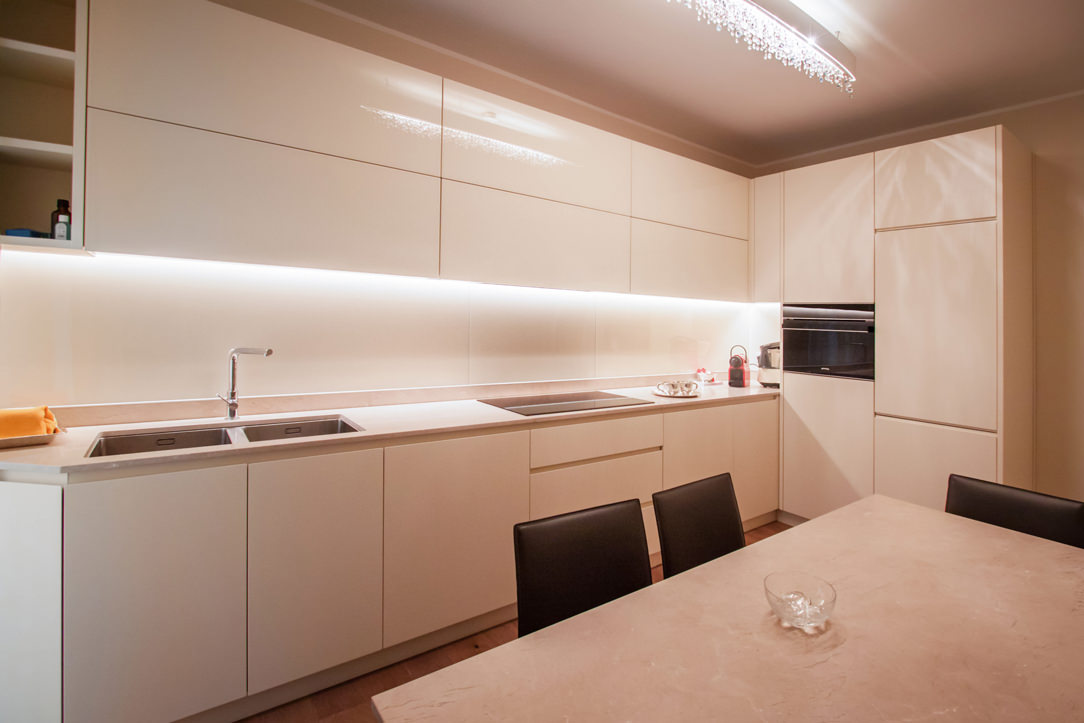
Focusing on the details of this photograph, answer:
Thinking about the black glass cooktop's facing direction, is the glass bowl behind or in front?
in front

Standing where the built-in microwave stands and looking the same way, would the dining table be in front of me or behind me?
in front

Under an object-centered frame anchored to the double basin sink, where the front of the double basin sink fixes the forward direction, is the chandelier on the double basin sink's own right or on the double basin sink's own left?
on the double basin sink's own left

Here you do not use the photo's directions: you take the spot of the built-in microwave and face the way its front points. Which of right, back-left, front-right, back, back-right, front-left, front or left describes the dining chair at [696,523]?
front-left

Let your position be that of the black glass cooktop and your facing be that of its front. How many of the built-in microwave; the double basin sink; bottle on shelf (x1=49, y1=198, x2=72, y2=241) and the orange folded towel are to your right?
3

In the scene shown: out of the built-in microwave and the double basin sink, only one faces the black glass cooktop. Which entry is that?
the built-in microwave

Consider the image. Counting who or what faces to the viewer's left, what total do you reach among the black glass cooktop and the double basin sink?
0

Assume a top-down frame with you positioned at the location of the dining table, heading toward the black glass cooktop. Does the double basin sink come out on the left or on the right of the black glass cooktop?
left

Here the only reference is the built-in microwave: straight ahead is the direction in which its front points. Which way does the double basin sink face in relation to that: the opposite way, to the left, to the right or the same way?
to the left

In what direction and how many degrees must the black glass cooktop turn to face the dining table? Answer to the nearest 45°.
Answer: approximately 45° to its right

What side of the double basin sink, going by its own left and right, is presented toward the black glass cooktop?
left

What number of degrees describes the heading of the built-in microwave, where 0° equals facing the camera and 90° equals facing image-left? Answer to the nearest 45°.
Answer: approximately 45°

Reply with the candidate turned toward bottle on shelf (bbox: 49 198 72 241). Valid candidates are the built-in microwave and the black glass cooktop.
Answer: the built-in microwave
